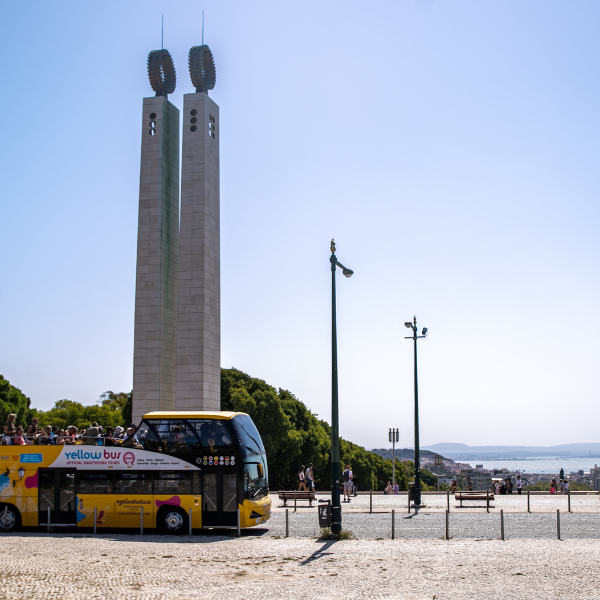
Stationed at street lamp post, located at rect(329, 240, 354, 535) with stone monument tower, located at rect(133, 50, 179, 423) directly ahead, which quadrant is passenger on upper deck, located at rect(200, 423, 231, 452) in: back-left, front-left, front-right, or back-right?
front-left

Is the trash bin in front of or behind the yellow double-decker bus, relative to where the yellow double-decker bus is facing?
in front

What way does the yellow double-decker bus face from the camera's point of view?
to the viewer's right

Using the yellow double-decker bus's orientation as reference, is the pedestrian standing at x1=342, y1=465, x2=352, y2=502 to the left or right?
on its left

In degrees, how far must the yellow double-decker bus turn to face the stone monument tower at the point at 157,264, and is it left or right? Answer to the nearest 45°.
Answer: approximately 90° to its left

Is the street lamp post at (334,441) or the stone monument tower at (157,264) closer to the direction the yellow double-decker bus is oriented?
the street lamp post

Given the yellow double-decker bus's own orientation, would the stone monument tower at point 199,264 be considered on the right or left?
on its left

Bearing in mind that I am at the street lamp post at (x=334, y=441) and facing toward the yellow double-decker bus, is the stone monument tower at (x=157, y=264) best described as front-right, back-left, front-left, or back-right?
front-right
